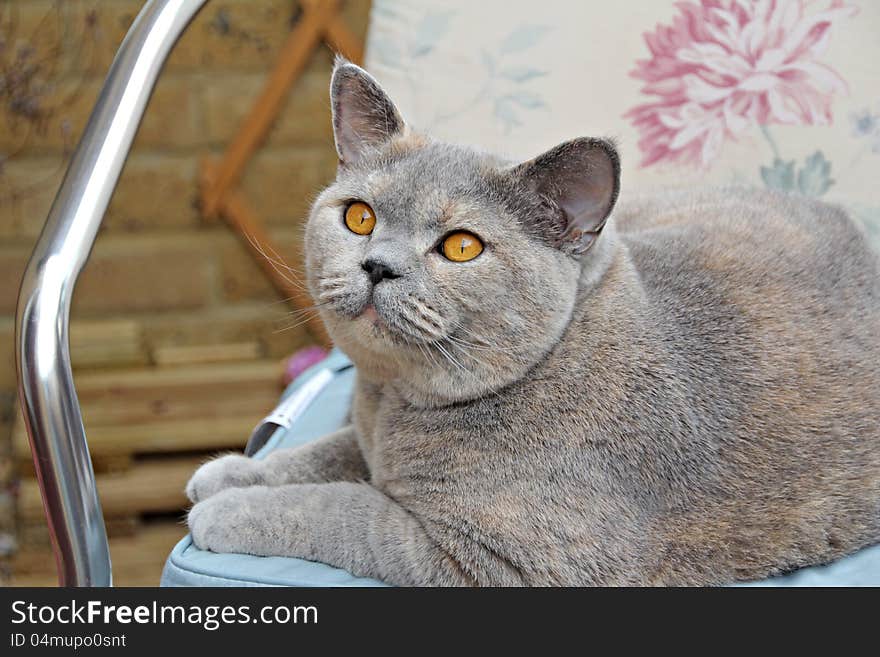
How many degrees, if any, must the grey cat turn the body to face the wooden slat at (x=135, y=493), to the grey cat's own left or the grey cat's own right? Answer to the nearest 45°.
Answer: approximately 45° to the grey cat's own right

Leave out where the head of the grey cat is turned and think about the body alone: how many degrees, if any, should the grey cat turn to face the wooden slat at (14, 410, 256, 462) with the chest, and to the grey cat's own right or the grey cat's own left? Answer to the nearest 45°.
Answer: approximately 45° to the grey cat's own right

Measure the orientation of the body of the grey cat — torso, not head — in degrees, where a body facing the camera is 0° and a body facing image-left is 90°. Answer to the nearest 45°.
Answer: approximately 90°

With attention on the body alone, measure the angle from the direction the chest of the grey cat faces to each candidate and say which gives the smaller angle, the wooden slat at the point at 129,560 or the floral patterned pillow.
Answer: the wooden slat

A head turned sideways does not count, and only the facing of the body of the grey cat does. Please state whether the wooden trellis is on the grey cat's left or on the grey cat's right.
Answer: on the grey cat's right
